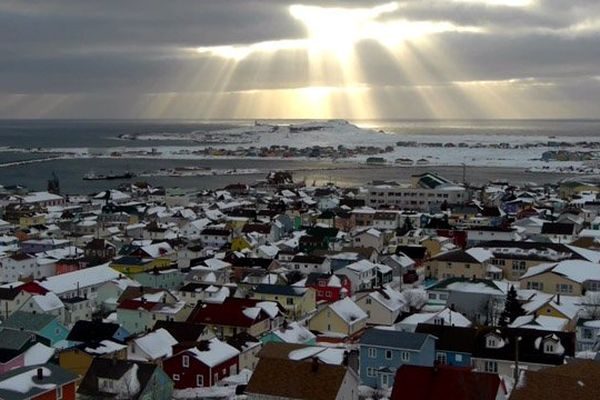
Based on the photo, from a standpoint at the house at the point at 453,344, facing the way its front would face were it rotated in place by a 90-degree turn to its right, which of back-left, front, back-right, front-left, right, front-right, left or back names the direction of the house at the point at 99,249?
front-right

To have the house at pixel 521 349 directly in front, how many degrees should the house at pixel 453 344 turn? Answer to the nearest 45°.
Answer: approximately 90° to its left

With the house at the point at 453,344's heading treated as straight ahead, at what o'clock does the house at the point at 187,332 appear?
the house at the point at 187,332 is roughly at 3 o'clock from the house at the point at 453,344.

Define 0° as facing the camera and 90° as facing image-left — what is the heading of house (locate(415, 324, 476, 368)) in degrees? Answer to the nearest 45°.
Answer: approximately 0°

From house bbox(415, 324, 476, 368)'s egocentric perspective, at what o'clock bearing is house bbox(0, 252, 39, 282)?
house bbox(0, 252, 39, 282) is roughly at 4 o'clock from house bbox(415, 324, 476, 368).

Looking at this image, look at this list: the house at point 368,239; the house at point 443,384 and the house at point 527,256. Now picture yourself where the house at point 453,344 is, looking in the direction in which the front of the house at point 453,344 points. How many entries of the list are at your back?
2

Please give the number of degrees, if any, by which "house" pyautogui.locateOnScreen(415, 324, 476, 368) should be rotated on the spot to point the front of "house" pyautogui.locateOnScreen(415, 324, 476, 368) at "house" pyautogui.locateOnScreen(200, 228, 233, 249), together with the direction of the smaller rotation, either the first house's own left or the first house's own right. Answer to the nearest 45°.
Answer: approximately 135° to the first house's own right

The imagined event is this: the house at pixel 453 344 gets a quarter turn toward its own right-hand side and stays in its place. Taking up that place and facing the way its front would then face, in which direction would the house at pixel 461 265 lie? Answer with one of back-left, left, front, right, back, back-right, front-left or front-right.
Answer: right

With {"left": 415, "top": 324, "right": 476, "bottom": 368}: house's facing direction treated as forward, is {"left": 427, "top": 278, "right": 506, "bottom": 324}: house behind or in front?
behind

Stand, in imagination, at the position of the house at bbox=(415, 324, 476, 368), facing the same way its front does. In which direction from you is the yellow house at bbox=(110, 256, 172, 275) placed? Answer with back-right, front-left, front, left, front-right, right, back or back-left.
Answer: back-right

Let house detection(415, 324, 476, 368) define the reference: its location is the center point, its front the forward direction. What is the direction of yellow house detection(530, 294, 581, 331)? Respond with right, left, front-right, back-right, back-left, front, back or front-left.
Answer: back-left

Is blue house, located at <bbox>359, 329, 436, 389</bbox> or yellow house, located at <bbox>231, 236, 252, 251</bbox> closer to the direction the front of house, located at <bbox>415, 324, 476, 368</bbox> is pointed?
the blue house

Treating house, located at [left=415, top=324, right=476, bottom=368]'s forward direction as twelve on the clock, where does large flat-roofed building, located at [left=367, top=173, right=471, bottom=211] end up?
The large flat-roofed building is roughly at 6 o'clock from the house.

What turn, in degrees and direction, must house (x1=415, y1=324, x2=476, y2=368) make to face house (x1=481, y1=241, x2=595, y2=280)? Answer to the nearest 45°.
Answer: approximately 180°

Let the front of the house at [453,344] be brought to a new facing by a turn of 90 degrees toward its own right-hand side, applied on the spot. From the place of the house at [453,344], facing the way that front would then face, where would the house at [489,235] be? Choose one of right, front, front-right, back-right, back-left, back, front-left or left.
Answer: right

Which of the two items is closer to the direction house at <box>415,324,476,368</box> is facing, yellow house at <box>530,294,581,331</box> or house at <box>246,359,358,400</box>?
the house

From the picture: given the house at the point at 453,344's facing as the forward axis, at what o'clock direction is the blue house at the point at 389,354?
The blue house is roughly at 2 o'clock from the house.
